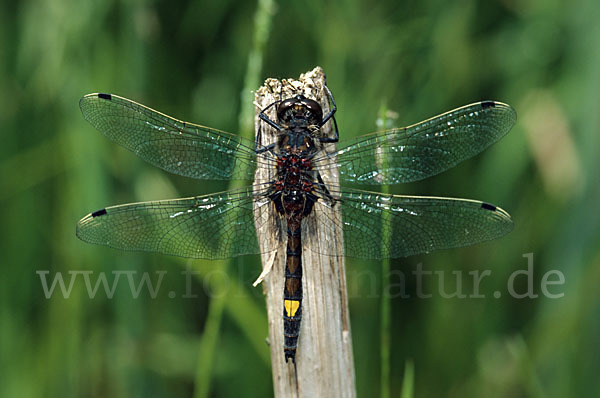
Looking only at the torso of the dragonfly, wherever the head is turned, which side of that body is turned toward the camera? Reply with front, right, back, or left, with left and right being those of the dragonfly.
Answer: back
